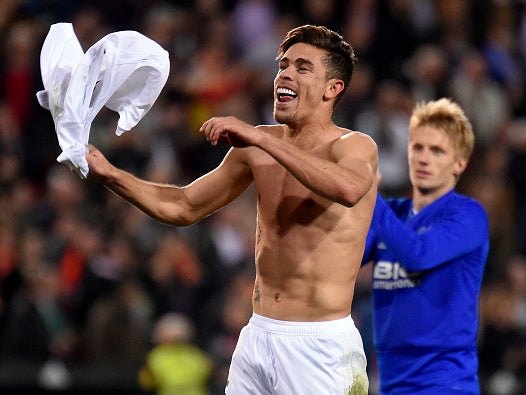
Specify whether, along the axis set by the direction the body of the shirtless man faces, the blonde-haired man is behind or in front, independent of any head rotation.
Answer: behind

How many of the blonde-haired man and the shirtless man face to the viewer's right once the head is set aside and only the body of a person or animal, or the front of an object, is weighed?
0

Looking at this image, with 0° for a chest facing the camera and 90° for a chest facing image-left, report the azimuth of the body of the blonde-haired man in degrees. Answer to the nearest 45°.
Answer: approximately 45°

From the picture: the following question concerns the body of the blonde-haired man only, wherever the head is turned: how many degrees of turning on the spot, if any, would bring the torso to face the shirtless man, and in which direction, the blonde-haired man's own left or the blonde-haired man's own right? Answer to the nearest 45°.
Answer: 0° — they already face them
